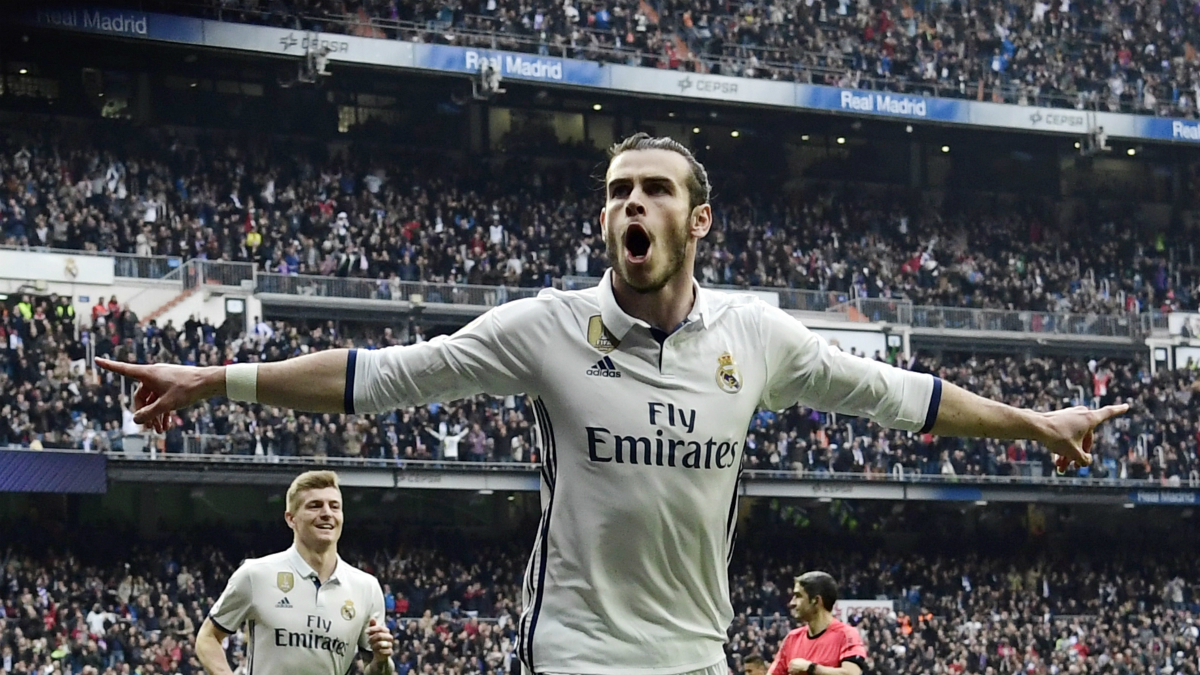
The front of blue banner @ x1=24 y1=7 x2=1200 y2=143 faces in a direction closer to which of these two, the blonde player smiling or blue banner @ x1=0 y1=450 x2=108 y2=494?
the blonde player smiling

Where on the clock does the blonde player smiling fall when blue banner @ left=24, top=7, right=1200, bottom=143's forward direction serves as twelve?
The blonde player smiling is roughly at 12 o'clock from the blue banner.

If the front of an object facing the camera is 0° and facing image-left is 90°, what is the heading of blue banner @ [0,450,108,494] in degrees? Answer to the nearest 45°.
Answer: approximately 0°

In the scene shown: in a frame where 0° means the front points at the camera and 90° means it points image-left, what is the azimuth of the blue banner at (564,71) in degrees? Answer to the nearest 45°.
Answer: approximately 0°

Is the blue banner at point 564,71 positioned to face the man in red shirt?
yes

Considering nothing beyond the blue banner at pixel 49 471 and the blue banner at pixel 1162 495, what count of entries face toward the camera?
2

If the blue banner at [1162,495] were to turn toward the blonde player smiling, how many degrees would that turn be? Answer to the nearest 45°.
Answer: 0° — it already faces them
